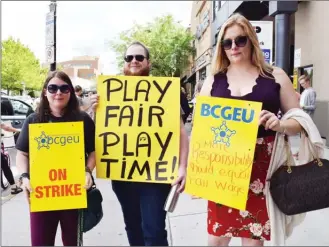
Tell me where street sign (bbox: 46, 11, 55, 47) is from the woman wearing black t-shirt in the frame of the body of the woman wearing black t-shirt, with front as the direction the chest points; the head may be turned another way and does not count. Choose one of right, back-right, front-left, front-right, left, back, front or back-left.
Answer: back

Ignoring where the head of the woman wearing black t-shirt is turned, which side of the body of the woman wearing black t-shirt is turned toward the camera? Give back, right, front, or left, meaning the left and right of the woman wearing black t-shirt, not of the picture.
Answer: front

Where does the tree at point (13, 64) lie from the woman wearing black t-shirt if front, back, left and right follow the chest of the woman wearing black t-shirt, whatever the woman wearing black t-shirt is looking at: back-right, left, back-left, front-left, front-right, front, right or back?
back

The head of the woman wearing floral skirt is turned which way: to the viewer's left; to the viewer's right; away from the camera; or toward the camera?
toward the camera

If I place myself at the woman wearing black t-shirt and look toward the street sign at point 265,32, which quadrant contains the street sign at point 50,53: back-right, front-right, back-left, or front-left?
front-left

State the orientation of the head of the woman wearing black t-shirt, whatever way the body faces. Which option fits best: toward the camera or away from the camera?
toward the camera

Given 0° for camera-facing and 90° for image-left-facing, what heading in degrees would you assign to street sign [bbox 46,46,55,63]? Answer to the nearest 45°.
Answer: approximately 0°

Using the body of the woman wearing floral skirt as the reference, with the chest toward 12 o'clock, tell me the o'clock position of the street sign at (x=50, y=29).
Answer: The street sign is roughly at 5 o'clock from the woman wearing floral skirt.

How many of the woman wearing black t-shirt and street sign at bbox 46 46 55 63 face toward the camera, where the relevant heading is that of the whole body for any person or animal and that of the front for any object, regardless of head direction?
2
